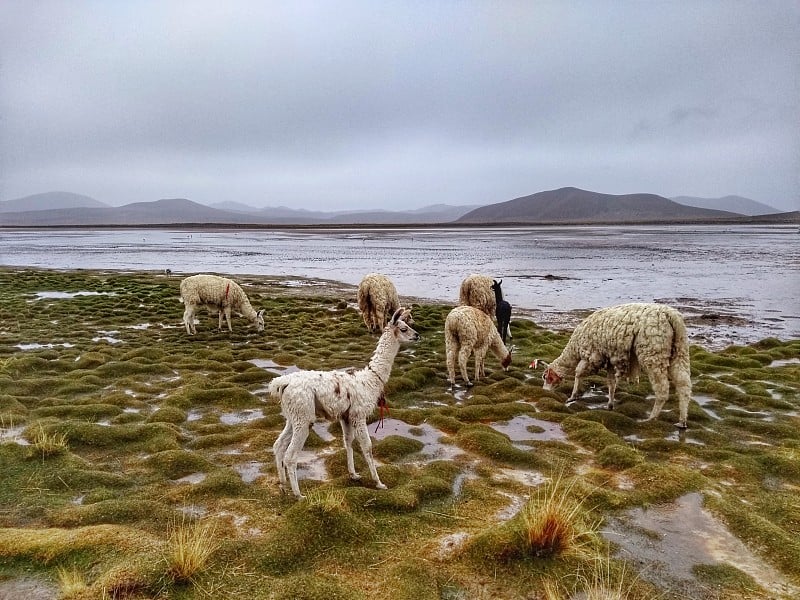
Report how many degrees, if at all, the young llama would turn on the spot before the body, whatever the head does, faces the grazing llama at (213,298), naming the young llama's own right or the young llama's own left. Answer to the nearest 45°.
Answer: approximately 90° to the young llama's own left

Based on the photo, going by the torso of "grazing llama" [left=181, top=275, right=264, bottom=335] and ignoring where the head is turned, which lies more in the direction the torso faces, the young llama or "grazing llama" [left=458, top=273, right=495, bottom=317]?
the grazing llama

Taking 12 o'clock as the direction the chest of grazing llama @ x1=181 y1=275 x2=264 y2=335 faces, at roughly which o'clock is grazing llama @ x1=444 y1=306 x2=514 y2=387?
grazing llama @ x1=444 y1=306 x2=514 y2=387 is roughly at 2 o'clock from grazing llama @ x1=181 y1=275 x2=264 y2=335.

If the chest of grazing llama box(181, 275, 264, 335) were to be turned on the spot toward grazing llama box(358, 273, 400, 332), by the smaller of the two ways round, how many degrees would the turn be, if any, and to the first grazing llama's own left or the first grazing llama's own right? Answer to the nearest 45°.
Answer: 0° — it already faces it

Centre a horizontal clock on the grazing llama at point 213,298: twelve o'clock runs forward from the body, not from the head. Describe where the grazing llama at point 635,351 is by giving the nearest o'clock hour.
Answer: the grazing llama at point 635,351 is roughly at 2 o'clock from the grazing llama at point 213,298.

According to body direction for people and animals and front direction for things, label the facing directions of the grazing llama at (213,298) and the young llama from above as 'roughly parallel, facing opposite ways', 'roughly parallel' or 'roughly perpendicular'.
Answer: roughly parallel

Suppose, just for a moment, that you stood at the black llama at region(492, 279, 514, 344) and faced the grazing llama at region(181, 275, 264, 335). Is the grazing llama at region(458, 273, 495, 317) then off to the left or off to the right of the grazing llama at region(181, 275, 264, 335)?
right

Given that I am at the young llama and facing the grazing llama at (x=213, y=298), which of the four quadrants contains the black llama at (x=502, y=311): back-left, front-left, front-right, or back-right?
front-right

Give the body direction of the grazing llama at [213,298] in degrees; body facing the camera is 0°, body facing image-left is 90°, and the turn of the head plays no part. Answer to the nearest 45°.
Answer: approximately 270°

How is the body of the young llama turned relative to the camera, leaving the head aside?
to the viewer's right

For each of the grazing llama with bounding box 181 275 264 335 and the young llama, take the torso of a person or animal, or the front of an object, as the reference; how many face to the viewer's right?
2

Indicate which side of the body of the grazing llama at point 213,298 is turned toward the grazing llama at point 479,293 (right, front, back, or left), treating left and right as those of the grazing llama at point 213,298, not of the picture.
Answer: front

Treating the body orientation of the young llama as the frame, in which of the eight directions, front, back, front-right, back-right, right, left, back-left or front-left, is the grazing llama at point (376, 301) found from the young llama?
left
